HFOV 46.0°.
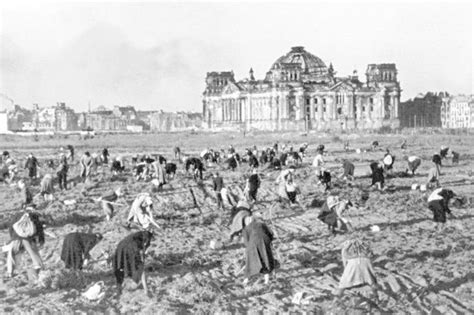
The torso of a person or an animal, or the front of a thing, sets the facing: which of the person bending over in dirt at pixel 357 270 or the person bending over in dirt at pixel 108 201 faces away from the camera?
the person bending over in dirt at pixel 357 270

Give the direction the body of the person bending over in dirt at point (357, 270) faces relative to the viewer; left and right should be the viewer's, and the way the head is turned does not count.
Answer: facing away from the viewer

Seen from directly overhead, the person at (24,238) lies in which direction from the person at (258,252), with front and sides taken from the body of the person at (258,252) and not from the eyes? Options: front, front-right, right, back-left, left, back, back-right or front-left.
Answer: front-left

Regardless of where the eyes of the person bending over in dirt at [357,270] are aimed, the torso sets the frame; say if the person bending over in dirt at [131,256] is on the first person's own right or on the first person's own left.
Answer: on the first person's own left

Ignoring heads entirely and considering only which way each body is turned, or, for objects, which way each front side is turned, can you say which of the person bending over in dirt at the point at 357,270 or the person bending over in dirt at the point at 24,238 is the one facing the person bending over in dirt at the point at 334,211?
the person bending over in dirt at the point at 357,270

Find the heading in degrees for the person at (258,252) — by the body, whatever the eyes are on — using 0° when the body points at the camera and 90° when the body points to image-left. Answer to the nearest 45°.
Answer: approximately 135°
